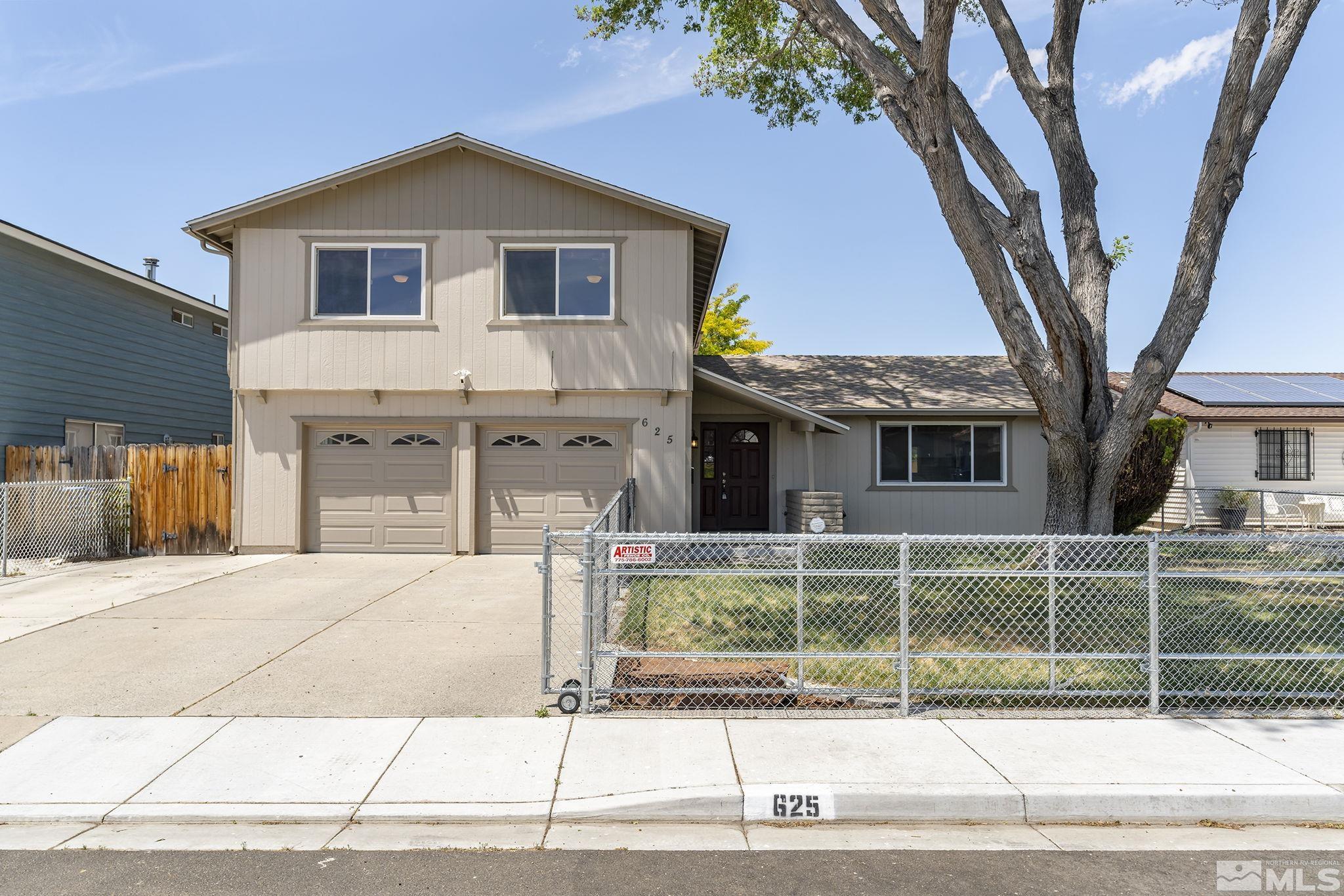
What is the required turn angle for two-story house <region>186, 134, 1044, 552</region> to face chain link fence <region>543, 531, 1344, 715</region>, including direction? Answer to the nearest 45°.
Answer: approximately 45° to its left

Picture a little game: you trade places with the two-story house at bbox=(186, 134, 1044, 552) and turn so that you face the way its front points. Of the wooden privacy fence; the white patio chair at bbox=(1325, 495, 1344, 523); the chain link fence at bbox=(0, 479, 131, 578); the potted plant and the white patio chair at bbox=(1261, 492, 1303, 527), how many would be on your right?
2

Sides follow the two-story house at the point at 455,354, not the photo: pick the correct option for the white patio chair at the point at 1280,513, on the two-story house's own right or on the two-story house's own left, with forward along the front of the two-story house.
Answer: on the two-story house's own left

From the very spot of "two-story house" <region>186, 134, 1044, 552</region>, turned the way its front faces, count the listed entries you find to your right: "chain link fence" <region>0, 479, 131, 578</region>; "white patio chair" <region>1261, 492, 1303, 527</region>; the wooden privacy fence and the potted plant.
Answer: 2

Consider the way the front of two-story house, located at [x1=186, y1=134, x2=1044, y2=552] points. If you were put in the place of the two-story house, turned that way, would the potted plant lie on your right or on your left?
on your left

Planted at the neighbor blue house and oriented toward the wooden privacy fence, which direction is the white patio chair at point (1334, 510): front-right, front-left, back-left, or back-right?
front-left

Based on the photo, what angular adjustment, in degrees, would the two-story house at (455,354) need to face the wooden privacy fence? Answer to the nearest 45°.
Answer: approximately 90° to its right

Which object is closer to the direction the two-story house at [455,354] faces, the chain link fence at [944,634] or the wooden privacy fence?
the chain link fence

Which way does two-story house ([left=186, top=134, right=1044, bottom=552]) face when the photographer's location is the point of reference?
facing the viewer

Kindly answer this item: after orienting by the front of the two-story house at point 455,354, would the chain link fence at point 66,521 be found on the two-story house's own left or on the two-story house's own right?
on the two-story house's own right

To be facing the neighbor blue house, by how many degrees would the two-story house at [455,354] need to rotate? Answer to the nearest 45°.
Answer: approximately 135° to its right
